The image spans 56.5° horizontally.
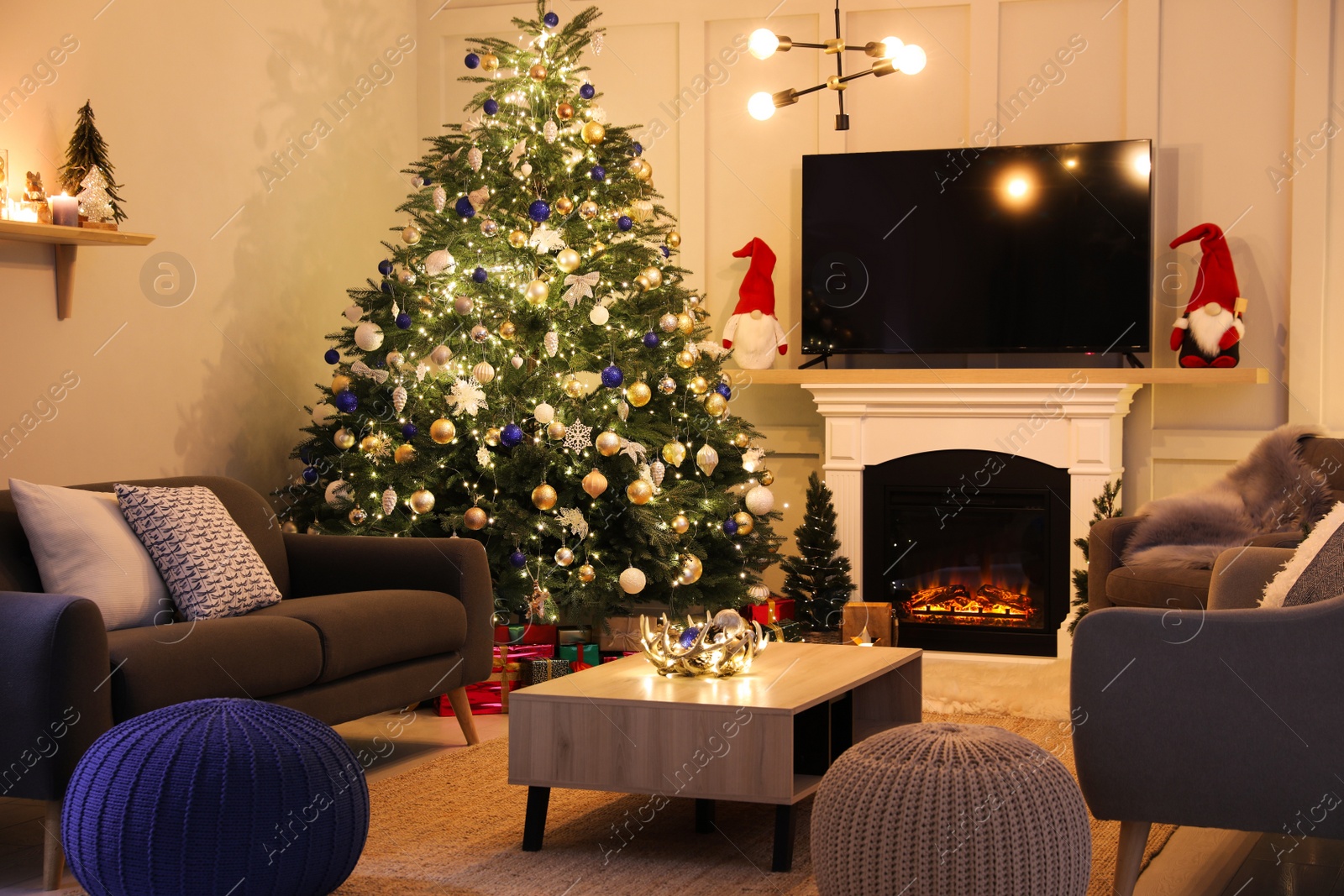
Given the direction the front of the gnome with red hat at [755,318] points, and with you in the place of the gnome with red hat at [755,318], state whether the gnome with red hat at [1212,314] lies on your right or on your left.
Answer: on your left

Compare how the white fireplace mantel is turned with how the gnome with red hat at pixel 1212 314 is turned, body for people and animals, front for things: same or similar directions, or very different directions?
same or similar directions

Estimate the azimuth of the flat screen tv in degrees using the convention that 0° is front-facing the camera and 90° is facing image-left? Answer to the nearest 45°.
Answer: approximately 0°

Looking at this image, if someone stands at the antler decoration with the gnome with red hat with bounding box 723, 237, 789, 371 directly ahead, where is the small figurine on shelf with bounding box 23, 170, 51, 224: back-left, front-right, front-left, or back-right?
front-left

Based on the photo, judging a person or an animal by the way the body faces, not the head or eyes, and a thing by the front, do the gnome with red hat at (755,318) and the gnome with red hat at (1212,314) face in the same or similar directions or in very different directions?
same or similar directions

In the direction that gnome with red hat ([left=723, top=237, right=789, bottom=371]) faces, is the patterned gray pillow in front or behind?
in front

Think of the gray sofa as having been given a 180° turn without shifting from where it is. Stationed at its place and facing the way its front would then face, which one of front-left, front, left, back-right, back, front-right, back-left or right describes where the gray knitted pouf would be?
back

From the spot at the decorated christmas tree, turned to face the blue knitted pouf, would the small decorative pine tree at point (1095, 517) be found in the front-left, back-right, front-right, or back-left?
back-left

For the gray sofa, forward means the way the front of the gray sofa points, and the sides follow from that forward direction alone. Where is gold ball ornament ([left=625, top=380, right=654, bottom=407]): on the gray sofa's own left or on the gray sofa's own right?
on the gray sofa's own left

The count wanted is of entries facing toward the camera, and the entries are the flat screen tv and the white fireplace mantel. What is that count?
2

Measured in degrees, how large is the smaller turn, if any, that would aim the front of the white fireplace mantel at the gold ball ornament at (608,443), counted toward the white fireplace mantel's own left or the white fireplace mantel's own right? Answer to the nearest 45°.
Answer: approximately 45° to the white fireplace mantel's own right

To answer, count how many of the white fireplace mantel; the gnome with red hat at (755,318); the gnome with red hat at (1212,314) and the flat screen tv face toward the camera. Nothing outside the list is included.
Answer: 4

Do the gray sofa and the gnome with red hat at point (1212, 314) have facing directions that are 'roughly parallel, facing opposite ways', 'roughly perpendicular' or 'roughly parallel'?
roughly perpendicular

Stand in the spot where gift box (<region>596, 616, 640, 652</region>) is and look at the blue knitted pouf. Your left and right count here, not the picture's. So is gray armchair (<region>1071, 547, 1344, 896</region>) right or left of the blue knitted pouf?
left

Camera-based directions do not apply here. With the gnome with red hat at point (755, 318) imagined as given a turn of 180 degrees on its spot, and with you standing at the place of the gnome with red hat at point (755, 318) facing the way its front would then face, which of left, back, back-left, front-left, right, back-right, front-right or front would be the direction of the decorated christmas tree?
back-left

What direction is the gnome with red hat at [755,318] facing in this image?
toward the camera

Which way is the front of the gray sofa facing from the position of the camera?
facing the viewer and to the right of the viewer
